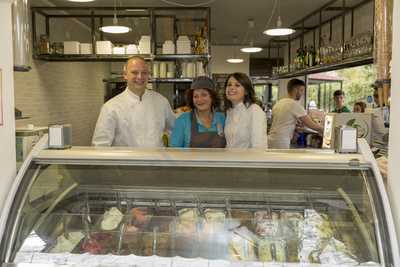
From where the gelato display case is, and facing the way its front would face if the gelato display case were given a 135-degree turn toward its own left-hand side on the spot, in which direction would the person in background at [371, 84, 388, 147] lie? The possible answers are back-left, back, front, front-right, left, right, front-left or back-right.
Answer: front

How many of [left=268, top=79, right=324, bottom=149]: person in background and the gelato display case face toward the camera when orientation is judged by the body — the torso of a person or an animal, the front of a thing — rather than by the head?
1

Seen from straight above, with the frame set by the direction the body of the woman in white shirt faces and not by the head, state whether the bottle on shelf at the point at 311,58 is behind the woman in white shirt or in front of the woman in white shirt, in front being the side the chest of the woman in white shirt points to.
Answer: behind

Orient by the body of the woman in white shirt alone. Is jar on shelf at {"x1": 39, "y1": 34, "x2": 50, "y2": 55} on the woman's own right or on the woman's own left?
on the woman's own right

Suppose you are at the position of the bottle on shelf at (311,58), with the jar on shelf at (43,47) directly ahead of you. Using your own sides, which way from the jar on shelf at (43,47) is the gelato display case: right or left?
left

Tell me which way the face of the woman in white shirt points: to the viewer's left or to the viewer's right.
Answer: to the viewer's left

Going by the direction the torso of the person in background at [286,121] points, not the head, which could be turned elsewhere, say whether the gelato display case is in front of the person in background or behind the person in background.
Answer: behind

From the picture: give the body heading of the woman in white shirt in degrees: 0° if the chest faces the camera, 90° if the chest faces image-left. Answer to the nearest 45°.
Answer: approximately 45°

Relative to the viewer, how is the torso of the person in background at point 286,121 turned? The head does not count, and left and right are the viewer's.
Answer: facing away from the viewer and to the right of the viewer
